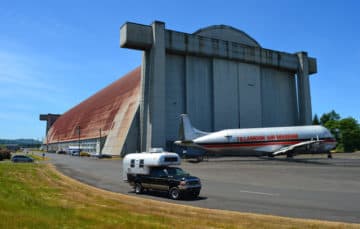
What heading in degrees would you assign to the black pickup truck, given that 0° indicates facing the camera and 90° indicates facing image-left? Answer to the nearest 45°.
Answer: approximately 315°

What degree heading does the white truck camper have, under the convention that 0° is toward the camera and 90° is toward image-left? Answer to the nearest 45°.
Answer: approximately 315°

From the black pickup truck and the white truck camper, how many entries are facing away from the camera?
0
